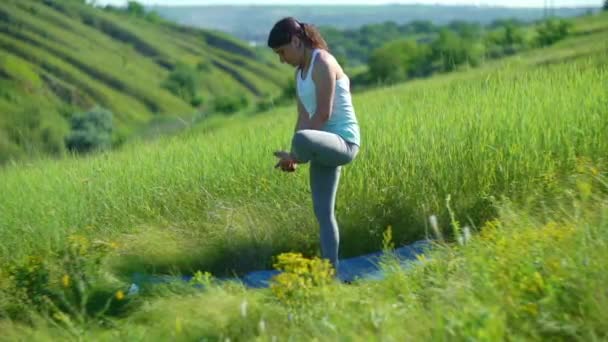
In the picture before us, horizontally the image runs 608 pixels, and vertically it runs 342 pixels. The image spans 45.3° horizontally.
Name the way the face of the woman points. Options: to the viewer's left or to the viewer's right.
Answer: to the viewer's left

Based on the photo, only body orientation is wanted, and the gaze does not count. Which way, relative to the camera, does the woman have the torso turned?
to the viewer's left
